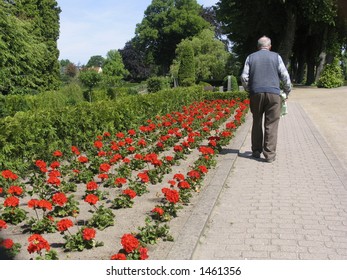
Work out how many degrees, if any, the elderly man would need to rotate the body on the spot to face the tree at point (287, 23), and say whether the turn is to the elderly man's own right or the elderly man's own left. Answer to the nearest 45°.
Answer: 0° — they already face it

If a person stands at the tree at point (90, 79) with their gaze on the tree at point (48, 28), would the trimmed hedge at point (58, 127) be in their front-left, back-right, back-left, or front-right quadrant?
front-left

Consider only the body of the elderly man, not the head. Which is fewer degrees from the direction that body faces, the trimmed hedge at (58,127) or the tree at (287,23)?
the tree

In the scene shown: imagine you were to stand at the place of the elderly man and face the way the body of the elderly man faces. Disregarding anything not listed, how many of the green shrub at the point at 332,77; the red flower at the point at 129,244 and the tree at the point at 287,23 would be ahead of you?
2

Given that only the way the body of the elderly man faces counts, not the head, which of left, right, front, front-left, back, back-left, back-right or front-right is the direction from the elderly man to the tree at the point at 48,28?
front-left

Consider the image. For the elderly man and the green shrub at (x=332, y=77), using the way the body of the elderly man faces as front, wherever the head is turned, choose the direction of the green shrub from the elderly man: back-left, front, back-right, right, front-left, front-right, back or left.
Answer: front

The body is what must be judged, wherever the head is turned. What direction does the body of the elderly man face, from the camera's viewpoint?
away from the camera

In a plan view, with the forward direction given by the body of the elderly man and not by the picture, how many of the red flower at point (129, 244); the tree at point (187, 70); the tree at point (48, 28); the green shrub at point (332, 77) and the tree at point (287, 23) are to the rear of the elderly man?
1

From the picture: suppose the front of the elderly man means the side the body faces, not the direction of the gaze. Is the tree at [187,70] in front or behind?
in front

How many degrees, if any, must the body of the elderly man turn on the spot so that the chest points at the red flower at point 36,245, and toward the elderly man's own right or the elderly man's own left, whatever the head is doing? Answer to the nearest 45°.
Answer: approximately 180°

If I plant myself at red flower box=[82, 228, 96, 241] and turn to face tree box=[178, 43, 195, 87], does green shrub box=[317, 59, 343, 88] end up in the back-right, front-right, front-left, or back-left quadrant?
front-right

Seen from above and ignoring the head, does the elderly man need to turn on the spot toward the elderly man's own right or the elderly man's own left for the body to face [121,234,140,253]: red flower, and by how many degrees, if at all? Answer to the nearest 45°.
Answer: approximately 180°

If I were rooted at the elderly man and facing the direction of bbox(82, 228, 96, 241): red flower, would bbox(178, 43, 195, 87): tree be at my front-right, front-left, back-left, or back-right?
back-right

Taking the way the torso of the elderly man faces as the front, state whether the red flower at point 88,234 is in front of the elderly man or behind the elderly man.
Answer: behind

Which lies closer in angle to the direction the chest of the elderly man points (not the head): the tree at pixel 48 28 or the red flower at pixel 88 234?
the tree

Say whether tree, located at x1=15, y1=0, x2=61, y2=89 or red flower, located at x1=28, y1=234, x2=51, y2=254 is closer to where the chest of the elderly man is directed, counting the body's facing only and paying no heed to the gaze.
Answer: the tree
